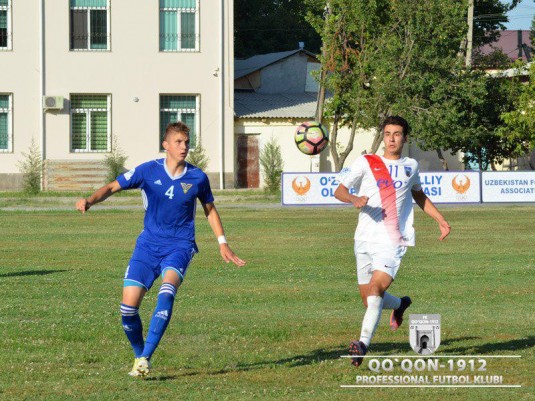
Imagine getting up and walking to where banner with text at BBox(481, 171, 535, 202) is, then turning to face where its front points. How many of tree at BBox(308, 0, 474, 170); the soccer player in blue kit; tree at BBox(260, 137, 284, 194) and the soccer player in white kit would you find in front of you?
2

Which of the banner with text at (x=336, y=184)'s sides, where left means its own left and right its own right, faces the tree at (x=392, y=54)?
back

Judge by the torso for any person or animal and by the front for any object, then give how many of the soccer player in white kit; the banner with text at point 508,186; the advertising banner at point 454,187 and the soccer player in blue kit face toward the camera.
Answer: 4

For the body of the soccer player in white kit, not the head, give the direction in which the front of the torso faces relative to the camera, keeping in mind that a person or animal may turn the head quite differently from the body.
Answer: toward the camera

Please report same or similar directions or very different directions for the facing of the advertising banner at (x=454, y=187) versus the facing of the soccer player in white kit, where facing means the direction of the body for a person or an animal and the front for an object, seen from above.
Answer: same or similar directions

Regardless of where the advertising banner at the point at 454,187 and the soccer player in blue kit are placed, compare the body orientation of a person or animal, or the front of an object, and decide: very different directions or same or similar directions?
same or similar directions

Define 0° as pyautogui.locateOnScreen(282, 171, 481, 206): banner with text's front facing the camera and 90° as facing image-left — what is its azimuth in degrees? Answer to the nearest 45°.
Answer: approximately 0°

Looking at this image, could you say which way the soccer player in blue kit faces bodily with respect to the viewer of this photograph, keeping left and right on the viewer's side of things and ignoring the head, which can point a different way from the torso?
facing the viewer

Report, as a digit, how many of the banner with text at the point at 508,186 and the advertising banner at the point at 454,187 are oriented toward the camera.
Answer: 2

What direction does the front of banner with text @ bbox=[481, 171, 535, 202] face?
toward the camera

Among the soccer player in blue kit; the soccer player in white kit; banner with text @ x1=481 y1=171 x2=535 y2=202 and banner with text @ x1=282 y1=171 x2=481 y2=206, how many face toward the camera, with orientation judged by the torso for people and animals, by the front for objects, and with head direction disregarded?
4

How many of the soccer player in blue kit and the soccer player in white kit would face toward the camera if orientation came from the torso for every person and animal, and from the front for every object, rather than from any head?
2

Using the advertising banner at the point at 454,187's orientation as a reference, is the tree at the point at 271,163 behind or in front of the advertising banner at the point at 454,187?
behind

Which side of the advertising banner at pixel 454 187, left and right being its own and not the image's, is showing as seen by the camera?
front

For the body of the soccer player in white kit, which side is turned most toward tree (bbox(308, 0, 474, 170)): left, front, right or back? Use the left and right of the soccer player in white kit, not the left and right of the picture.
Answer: back
